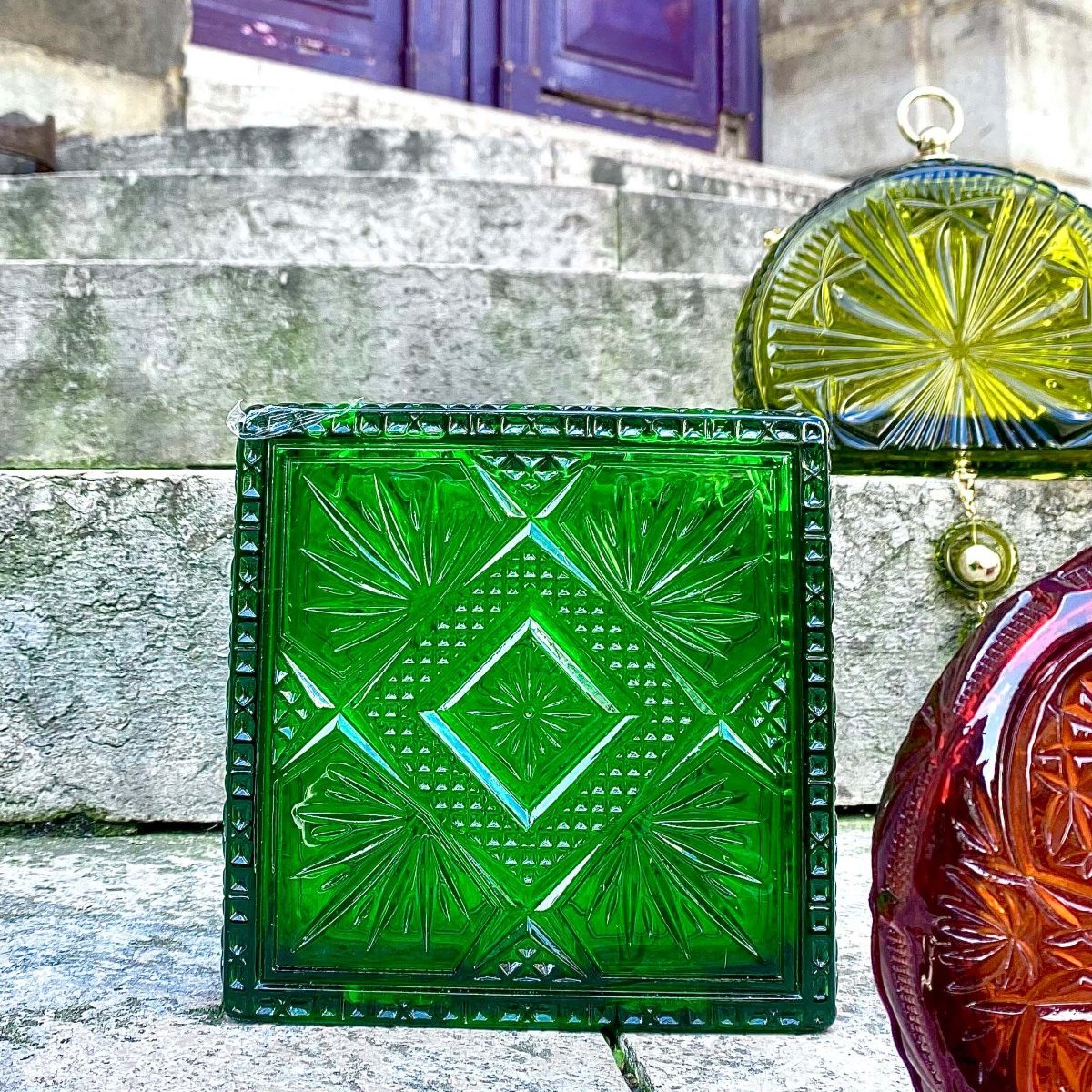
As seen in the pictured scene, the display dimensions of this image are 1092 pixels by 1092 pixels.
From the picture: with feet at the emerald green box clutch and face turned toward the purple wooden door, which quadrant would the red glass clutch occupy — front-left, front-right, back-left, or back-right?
back-right

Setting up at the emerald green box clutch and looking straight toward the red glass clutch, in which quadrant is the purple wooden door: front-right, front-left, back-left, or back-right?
back-left

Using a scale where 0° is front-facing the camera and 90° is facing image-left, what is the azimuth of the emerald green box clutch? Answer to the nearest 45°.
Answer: approximately 0°

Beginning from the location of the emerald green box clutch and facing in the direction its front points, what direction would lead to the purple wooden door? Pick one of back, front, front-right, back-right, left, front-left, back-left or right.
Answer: back

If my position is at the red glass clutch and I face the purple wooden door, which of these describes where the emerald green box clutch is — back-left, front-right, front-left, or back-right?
front-left
